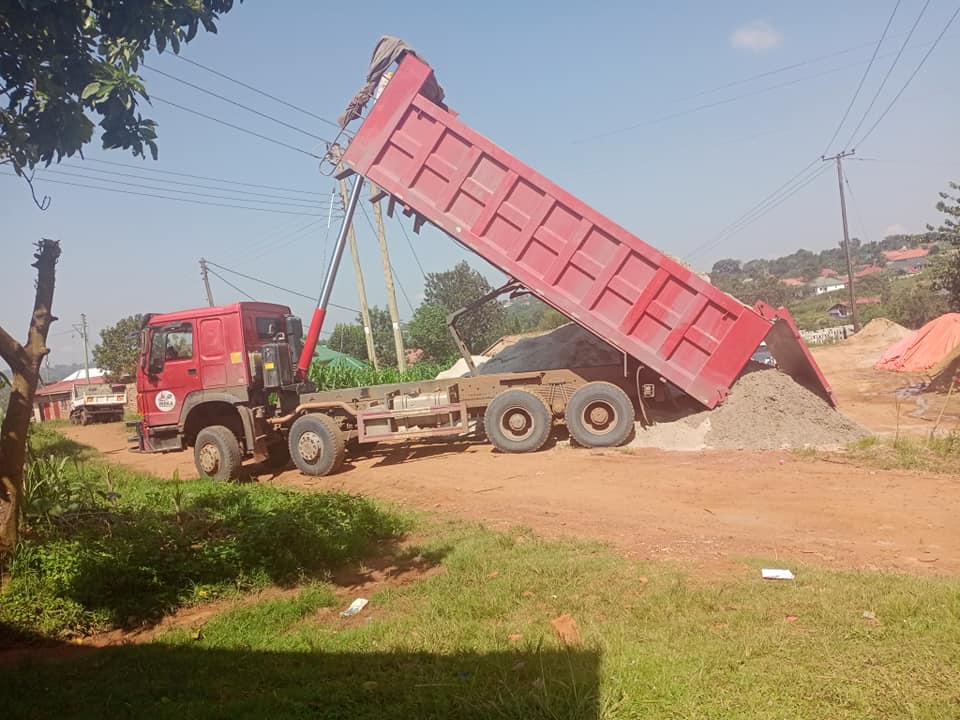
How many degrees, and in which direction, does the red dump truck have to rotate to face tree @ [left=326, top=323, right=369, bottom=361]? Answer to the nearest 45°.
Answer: approximately 90° to its right

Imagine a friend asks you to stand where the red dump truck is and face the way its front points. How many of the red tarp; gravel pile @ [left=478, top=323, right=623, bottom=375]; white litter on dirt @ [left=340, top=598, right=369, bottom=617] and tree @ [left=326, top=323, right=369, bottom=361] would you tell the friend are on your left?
1

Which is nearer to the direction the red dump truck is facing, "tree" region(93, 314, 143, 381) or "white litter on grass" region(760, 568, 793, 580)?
the tree

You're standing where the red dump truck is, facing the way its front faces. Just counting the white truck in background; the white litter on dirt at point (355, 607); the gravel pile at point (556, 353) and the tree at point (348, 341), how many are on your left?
1

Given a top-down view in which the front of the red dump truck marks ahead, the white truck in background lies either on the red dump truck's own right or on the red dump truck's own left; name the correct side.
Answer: on the red dump truck's own right

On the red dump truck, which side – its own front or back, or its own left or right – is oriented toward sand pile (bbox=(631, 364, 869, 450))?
back

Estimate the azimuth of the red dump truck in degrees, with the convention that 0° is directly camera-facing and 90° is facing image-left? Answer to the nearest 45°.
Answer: approximately 90°

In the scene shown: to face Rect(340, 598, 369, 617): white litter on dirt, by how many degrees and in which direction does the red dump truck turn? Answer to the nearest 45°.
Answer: approximately 90° to its left

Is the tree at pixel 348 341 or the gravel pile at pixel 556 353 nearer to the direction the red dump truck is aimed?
the tree

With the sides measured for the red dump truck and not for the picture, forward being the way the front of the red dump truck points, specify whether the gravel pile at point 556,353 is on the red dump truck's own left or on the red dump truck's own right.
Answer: on the red dump truck's own right

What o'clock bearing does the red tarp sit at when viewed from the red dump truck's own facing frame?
The red tarp is roughly at 5 o'clock from the red dump truck.

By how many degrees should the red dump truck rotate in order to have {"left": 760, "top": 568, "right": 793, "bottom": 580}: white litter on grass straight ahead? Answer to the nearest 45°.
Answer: approximately 90° to its left

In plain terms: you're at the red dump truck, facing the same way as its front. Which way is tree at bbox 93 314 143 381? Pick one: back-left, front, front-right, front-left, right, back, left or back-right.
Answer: front-right
